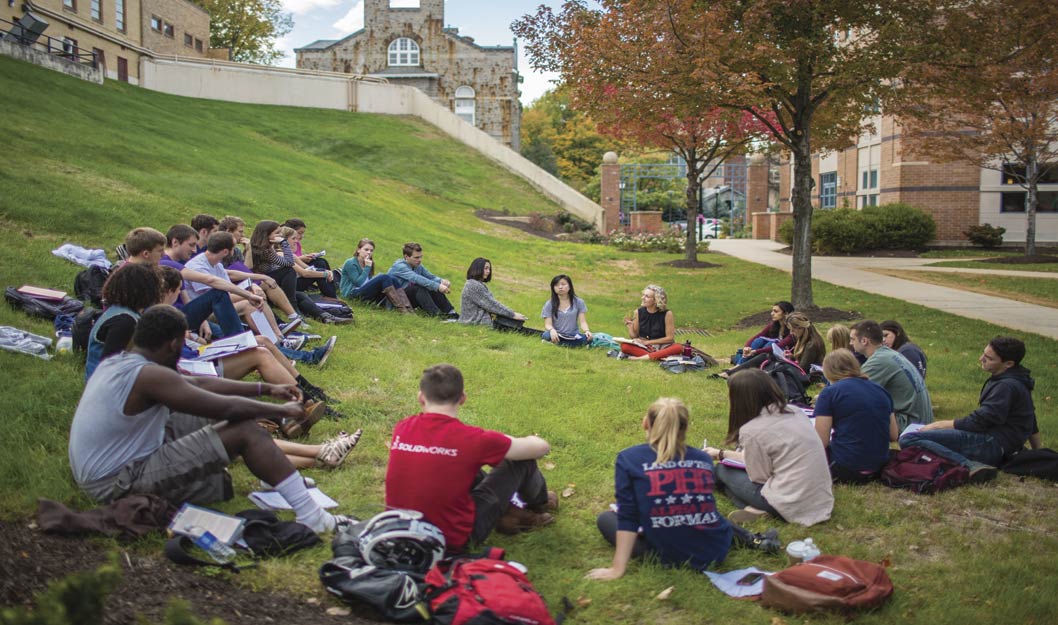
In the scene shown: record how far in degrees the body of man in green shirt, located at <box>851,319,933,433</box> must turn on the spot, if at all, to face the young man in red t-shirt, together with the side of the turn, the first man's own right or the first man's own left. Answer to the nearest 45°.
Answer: approximately 90° to the first man's own left

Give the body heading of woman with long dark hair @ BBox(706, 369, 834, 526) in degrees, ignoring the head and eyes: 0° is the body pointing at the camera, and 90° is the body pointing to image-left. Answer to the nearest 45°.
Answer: approximately 135°

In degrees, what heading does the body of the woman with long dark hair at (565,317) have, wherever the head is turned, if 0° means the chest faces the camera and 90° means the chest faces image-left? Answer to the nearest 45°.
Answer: approximately 0°

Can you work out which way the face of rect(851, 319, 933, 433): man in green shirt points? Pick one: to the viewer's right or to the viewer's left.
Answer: to the viewer's left

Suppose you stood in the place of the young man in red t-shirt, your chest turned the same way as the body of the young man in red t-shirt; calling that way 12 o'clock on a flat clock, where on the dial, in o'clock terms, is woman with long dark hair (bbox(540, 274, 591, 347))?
The woman with long dark hair is roughly at 11 o'clock from the young man in red t-shirt.

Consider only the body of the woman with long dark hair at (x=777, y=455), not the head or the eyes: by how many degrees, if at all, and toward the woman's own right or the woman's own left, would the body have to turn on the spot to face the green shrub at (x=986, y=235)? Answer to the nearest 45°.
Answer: approximately 45° to the woman's own right

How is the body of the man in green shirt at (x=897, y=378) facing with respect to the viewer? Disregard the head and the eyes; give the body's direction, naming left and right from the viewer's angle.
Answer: facing away from the viewer and to the left of the viewer

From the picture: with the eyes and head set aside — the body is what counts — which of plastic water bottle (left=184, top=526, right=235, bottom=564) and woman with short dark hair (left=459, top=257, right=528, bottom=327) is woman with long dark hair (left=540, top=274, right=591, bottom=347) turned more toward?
the plastic water bottle
